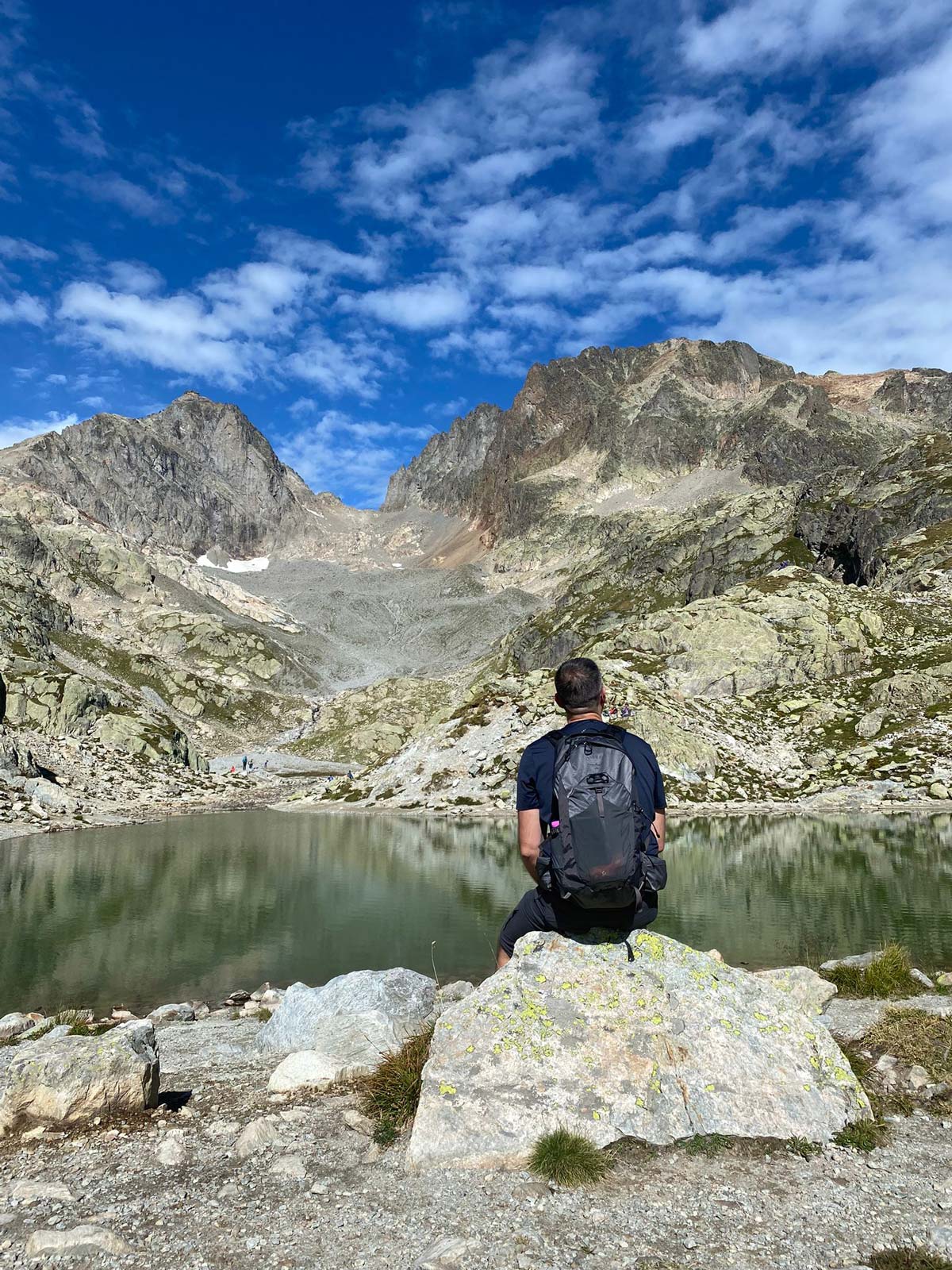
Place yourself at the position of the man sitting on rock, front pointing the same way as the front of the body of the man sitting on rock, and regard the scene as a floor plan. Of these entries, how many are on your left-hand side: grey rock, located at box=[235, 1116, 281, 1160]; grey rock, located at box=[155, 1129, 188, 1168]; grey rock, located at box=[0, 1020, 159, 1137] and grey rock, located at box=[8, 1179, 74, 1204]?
4

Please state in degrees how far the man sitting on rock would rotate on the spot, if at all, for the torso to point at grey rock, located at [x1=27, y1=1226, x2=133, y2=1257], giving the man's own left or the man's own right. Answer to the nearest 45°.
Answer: approximately 135° to the man's own left

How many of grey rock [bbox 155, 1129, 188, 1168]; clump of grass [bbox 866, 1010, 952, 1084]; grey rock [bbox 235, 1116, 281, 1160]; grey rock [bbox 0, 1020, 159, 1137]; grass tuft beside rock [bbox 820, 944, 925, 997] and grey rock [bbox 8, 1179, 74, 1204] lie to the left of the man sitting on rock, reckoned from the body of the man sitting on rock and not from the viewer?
4

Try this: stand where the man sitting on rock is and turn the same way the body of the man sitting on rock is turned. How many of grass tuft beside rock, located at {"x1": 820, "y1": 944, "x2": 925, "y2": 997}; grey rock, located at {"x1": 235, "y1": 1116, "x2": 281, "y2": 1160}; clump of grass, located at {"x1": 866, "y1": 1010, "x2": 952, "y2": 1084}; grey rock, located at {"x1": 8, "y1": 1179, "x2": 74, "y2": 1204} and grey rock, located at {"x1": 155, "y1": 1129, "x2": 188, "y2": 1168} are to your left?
3

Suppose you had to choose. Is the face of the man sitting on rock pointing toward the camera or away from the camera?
away from the camera

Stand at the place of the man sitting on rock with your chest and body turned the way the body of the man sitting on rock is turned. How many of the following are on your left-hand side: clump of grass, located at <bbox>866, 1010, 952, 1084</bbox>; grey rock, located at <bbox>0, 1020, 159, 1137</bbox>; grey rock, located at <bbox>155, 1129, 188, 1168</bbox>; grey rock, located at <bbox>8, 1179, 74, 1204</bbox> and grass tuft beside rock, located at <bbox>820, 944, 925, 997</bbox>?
3

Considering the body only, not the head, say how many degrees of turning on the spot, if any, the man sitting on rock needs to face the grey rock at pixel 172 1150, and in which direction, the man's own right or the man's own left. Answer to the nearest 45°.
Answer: approximately 90° to the man's own left

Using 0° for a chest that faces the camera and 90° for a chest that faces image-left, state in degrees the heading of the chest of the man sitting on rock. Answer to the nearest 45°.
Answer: approximately 180°

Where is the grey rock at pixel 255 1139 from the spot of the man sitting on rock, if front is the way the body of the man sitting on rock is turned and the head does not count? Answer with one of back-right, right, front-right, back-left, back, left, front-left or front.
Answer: left

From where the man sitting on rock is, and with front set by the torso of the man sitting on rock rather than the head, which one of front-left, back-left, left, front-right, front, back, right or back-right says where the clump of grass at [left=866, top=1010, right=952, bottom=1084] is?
front-right
